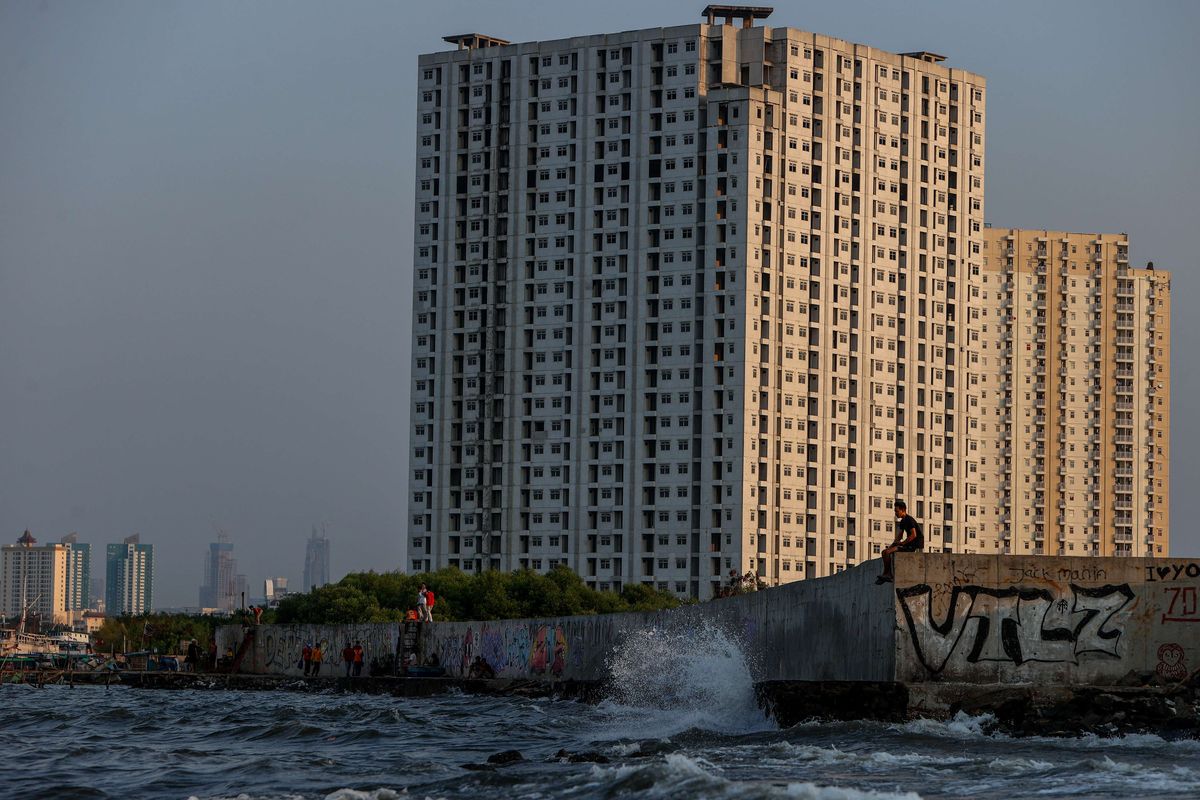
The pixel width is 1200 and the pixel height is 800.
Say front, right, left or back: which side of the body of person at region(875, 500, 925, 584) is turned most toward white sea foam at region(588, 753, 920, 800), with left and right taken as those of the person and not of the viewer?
left

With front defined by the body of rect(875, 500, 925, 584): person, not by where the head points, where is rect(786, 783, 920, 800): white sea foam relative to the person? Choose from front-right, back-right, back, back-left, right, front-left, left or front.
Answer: left

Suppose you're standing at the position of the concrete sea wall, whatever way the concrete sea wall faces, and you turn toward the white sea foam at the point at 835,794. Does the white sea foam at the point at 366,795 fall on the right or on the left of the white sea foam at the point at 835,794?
right

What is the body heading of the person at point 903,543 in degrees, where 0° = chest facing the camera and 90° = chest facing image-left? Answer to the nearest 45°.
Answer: approximately 90°
